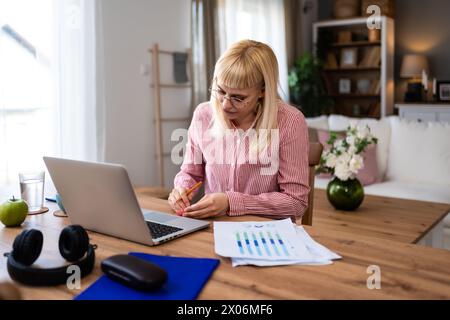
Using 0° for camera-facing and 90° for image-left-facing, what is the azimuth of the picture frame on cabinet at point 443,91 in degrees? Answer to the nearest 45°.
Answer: approximately 0°

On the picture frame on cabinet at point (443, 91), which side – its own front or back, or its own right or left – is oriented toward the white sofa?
front

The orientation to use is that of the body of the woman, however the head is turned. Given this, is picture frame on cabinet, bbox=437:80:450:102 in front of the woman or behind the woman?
behind

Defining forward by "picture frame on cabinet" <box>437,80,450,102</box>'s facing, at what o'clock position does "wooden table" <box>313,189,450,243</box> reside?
The wooden table is roughly at 12 o'clock from the picture frame on cabinet.

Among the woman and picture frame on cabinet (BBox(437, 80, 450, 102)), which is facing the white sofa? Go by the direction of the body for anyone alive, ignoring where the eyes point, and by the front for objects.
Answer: the picture frame on cabinet

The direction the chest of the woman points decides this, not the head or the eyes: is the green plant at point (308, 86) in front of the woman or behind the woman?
behind

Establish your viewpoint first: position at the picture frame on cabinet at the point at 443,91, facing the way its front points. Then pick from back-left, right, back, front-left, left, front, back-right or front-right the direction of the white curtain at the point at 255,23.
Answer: front-right

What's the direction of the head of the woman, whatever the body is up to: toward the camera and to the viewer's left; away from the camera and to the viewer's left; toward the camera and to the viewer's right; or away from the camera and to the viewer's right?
toward the camera and to the viewer's left

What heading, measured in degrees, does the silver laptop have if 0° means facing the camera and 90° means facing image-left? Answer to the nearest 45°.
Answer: approximately 225°

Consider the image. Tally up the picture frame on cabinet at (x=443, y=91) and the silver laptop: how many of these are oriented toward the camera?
1

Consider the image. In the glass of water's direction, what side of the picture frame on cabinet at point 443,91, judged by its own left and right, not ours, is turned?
front
